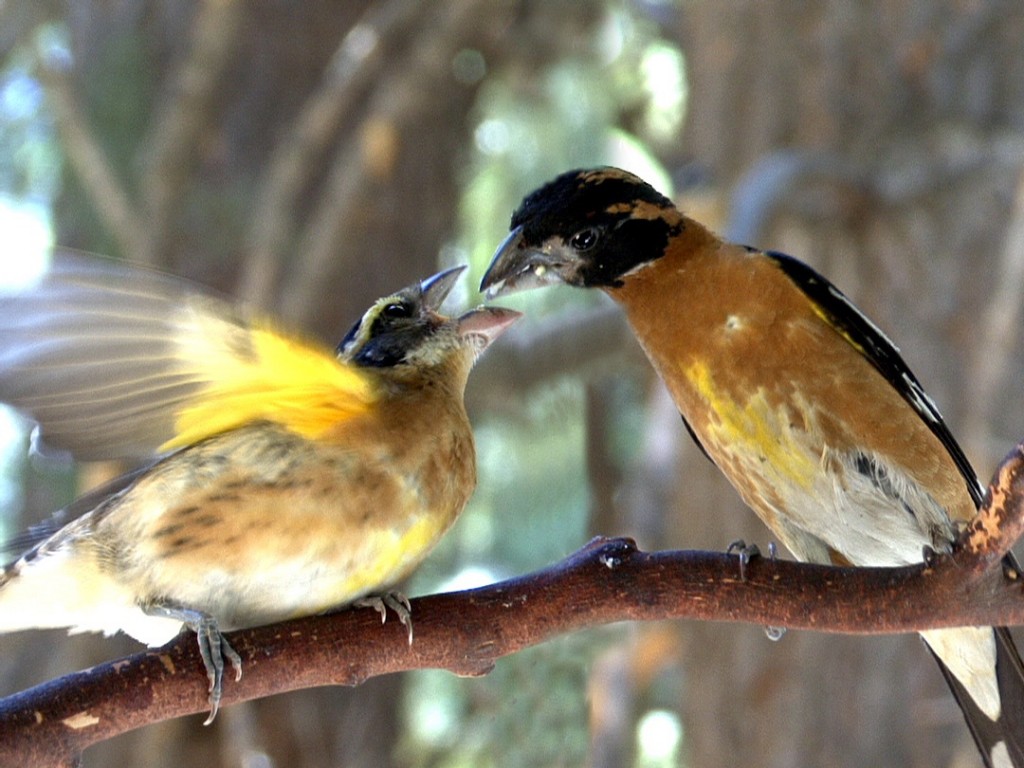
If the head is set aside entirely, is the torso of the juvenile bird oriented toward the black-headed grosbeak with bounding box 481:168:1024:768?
yes

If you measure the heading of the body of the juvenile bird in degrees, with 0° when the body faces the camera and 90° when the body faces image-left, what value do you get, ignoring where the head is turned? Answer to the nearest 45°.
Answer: approximately 270°
